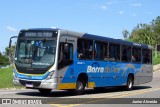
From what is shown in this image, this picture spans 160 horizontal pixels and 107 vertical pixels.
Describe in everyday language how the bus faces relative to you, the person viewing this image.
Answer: facing the viewer and to the left of the viewer
